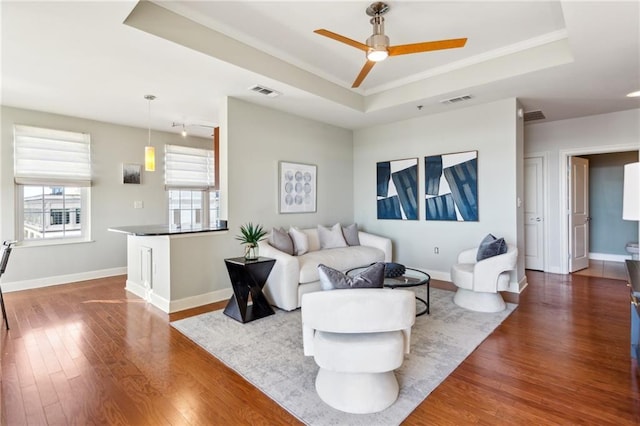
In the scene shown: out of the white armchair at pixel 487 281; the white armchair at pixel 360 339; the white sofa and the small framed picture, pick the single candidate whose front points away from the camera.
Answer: the white armchair at pixel 360 339

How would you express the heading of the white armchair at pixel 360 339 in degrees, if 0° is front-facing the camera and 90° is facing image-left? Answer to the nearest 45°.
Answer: approximately 180°

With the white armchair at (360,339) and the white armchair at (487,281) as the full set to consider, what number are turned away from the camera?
1

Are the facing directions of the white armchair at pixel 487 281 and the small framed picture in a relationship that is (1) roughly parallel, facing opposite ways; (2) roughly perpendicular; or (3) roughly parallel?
roughly perpendicular

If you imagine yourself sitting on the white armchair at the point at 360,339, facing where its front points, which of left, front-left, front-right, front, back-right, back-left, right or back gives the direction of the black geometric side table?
front-left

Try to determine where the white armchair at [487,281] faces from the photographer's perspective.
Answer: facing the viewer and to the left of the viewer

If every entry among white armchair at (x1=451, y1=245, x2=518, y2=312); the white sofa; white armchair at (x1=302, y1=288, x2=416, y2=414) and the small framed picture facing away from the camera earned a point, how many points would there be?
1

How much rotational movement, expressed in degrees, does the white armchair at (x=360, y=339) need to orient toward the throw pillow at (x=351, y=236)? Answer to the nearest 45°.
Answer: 0° — it already faces it

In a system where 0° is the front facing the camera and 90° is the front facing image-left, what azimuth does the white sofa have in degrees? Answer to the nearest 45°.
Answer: approximately 315°

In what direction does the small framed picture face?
toward the camera

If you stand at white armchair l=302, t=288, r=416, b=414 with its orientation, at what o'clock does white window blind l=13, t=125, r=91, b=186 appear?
The white window blind is roughly at 10 o'clock from the white armchair.

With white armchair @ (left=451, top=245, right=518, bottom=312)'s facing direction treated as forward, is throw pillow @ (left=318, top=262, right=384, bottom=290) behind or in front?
in front
